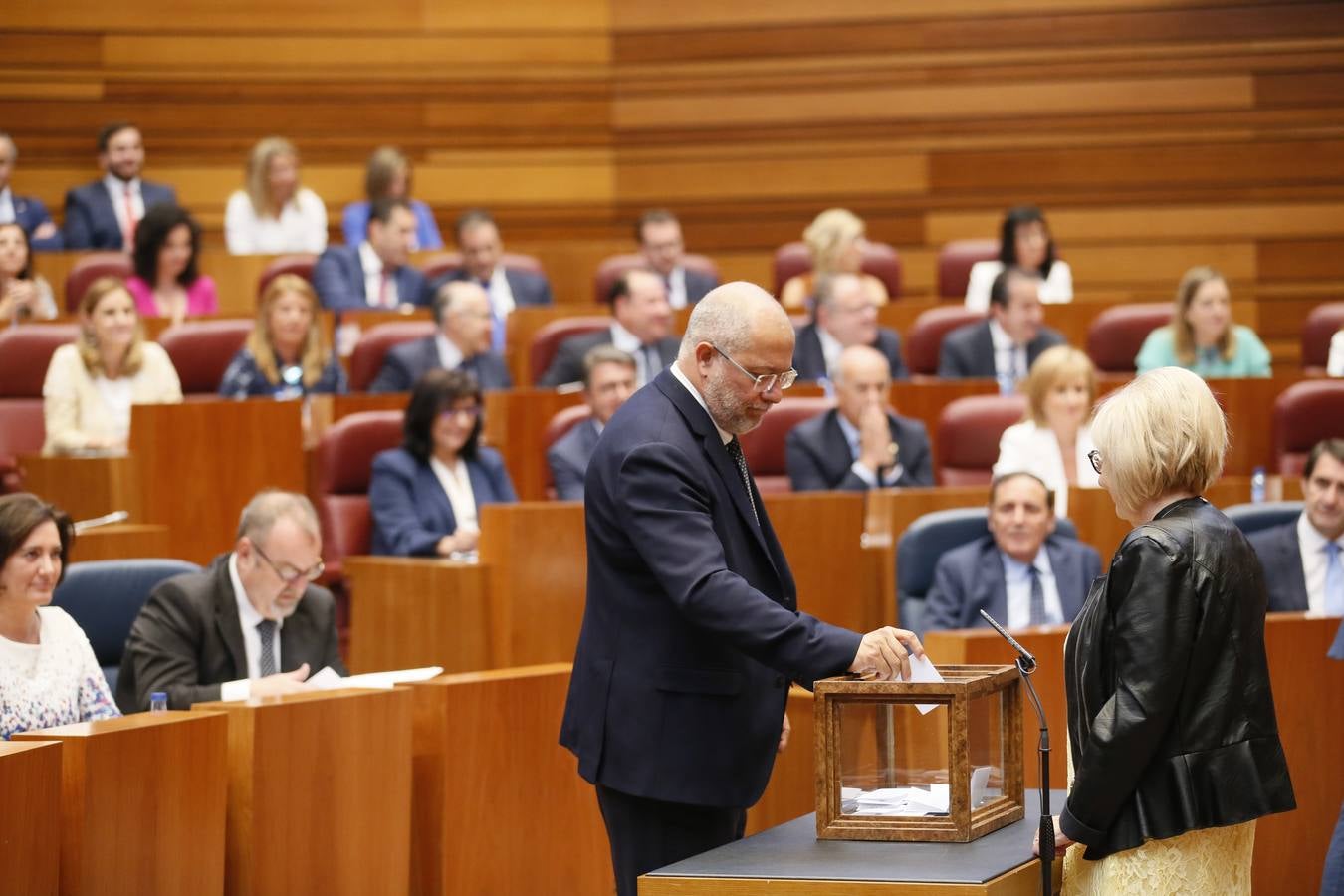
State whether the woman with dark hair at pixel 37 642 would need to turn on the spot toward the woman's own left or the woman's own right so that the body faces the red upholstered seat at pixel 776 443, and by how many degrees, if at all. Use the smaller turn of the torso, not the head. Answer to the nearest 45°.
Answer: approximately 90° to the woman's own left

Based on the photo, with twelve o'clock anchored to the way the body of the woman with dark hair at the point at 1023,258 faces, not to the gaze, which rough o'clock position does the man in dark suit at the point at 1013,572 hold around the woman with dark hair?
The man in dark suit is roughly at 12 o'clock from the woman with dark hair.

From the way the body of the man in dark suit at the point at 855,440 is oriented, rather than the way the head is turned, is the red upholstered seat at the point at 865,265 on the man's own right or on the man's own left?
on the man's own left

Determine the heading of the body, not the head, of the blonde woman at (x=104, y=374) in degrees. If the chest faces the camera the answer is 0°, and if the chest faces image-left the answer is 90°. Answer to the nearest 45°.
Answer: approximately 315°

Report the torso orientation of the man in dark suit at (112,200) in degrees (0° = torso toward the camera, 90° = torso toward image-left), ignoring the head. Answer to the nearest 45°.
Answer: approximately 315°

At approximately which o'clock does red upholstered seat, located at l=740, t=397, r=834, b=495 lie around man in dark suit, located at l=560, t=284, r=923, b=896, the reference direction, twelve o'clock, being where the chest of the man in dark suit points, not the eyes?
The red upholstered seat is roughly at 9 o'clock from the man in dark suit.

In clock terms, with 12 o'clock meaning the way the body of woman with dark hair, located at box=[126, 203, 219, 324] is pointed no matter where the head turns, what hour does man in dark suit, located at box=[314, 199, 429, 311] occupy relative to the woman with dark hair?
The man in dark suit is roughly at 10 o'clock from the woman with dark hair.

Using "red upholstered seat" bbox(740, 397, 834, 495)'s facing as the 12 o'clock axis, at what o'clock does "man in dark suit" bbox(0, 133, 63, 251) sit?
The man in dark suit is roughly at 4 o'clock from the red upholstered seat.

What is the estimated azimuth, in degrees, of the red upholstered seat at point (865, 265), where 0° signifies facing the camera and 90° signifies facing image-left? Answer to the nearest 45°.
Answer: approximately 0°

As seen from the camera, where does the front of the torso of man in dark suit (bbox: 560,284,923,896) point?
to the viewer's right

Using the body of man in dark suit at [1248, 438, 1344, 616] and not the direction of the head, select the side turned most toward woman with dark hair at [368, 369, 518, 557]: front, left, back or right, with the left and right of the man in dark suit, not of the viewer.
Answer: right

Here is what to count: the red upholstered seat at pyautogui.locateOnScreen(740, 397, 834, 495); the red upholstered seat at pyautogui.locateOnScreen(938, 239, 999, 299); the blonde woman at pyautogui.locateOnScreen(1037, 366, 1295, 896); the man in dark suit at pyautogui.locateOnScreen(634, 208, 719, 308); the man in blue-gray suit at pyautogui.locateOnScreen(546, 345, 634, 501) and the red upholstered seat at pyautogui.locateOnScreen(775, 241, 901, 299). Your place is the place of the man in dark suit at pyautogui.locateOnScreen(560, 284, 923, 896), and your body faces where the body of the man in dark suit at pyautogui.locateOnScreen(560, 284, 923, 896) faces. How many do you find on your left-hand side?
5

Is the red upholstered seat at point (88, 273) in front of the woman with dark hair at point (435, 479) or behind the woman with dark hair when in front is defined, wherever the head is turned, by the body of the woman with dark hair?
behind
